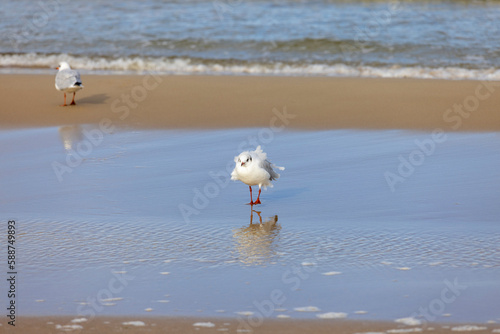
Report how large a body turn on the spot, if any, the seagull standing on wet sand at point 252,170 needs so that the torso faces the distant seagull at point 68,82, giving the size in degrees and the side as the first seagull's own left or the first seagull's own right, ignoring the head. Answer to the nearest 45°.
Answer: approximately 90° to the first seagull's own right

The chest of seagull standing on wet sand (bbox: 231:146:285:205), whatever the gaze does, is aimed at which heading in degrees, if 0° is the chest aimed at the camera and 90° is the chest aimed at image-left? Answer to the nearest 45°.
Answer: approximately 45°
